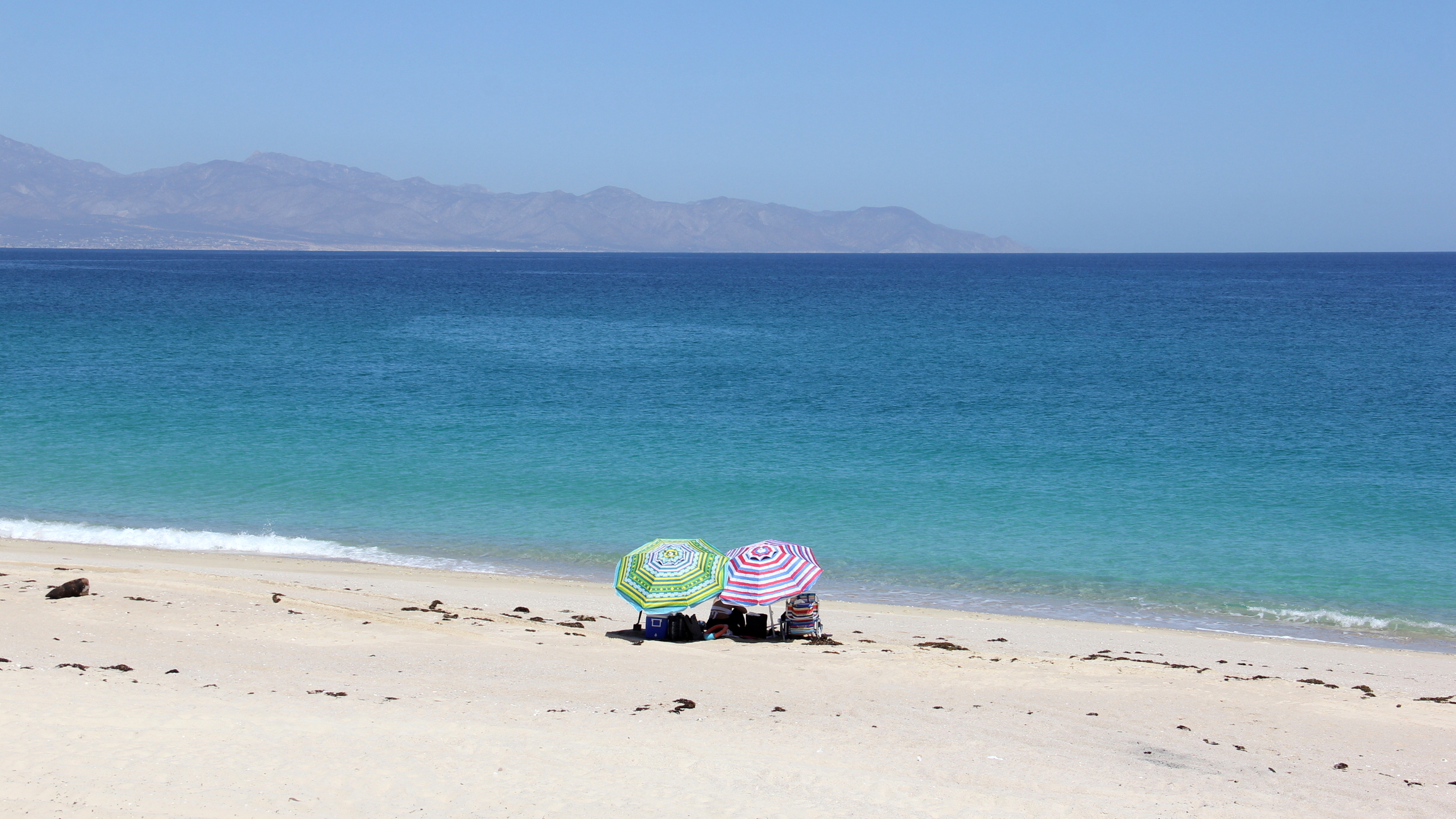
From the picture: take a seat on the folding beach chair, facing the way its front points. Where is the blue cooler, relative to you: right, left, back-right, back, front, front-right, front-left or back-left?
left

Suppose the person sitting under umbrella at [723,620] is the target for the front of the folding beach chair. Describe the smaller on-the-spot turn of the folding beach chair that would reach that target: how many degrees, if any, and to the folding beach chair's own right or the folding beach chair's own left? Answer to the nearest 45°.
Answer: approximately 90° to the folding beach chair's own left

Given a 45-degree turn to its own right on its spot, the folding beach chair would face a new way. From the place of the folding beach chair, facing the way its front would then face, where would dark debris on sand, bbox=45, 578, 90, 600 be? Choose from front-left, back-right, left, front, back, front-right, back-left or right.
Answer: back-left

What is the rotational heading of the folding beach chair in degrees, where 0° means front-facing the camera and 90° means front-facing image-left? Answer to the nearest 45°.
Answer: approximately 180°
